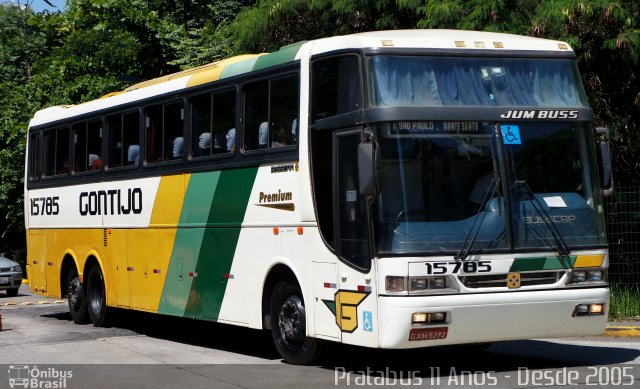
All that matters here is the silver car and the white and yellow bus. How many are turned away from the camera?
0

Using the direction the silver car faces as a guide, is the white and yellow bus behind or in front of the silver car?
in front

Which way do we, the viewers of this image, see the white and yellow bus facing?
facing the viewer and to the right of the viewer

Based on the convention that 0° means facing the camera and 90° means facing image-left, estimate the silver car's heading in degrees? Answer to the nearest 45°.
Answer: approximately 315°

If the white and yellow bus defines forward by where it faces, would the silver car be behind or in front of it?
behind
